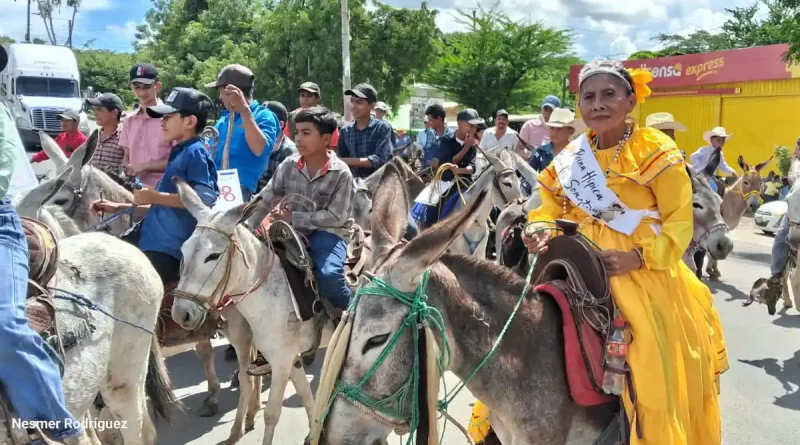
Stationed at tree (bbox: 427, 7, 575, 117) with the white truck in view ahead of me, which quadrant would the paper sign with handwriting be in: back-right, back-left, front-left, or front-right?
front-left

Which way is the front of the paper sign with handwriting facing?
toward the camera

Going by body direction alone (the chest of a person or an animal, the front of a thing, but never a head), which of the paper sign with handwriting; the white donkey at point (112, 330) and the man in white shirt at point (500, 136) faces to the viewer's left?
the white donkey

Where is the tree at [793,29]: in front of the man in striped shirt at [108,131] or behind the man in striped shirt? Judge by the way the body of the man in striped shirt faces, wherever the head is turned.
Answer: behind

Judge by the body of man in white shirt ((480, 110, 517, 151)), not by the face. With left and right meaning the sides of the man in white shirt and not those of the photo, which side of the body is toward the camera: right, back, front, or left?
front
